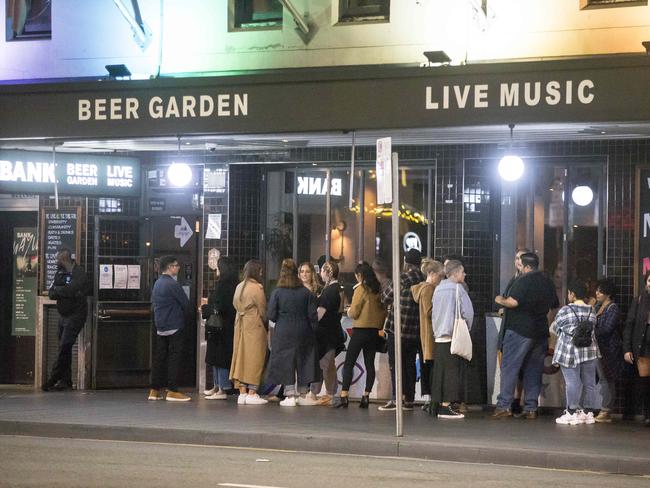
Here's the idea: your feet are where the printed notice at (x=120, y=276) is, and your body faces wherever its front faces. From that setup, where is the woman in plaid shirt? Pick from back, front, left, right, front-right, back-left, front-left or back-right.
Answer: front-left

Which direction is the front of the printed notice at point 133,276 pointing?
toward the camera

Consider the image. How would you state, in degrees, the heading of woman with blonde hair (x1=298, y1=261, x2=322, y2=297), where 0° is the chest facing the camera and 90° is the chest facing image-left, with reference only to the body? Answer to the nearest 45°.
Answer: approximately 45°

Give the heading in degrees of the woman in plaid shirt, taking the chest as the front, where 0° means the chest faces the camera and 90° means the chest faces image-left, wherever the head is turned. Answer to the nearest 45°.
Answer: approximately 135°

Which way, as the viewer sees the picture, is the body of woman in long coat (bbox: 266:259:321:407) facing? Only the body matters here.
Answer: away from the camera

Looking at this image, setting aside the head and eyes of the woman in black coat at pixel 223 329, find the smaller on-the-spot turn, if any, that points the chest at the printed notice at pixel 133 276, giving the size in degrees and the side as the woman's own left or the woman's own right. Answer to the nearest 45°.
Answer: approximately 45° to the woman's own right

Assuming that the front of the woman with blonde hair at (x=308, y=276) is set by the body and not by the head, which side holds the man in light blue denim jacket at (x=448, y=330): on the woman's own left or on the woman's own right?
on the woman's own left
